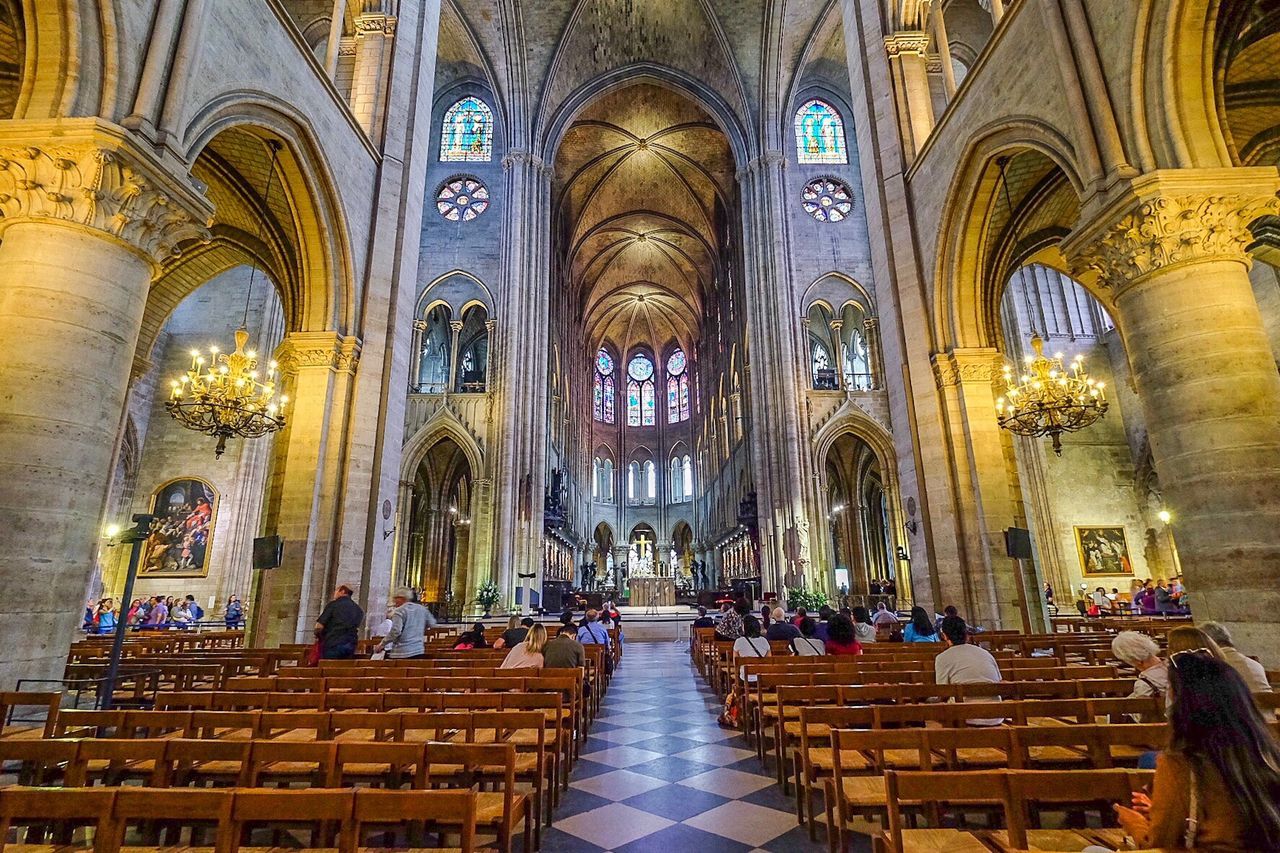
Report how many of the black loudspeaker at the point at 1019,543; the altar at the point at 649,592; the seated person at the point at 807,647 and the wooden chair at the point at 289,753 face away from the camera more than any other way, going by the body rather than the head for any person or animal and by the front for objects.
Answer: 2

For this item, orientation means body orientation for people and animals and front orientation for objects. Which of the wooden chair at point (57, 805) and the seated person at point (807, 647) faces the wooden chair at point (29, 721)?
the wooden chair at point (57, 805)

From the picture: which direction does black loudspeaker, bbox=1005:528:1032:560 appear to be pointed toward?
toward the camera

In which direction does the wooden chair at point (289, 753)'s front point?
away from the camera

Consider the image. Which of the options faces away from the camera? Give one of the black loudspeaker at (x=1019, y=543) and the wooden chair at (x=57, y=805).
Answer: the wooden chair

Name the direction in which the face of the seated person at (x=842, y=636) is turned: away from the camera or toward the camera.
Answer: away from the camera

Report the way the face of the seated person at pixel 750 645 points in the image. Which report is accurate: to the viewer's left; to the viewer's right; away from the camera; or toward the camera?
away from the camera

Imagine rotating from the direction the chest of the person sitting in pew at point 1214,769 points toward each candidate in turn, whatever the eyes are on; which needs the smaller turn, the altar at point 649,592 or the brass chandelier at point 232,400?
the altar

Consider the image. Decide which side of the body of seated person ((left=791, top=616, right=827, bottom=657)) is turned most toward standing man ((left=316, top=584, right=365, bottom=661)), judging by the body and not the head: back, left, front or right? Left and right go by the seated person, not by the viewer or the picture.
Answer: left

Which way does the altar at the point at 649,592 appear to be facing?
toward the camera

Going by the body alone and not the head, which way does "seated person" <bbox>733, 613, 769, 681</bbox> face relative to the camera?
away from the camera

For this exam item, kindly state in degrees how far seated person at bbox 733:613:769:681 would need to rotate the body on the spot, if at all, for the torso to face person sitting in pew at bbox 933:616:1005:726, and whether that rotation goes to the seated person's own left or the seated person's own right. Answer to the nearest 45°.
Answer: approximately 135° to the seated person's own right

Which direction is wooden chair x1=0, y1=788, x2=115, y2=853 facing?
away from the camera

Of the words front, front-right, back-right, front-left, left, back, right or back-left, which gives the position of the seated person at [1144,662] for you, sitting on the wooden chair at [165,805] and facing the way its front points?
right

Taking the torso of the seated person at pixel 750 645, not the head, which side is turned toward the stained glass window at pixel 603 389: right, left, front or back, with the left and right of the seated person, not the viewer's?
front

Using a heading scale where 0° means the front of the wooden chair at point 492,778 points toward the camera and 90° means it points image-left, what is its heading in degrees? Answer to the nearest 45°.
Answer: approximately 180°

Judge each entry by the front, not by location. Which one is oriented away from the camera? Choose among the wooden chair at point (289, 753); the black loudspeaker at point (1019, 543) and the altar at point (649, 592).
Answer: the wooden chair

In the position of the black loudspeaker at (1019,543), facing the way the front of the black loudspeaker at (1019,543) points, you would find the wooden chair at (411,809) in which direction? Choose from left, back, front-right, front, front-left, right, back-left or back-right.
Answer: front

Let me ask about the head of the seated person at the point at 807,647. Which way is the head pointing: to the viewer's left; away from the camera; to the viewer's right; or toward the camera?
away from the camera

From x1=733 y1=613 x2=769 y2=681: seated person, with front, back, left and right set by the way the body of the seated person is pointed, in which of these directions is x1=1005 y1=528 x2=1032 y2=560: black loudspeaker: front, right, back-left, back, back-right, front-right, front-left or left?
front-right
